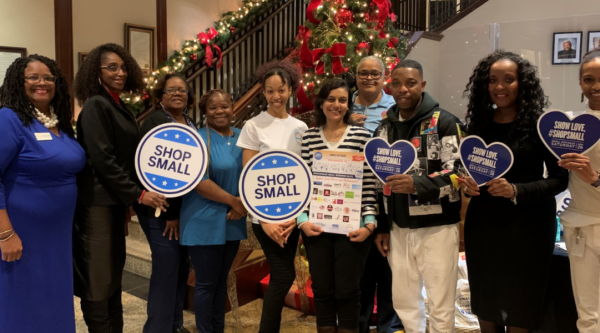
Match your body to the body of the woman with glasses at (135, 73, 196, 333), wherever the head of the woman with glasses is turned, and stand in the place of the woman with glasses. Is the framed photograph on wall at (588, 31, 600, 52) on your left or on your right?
on your left

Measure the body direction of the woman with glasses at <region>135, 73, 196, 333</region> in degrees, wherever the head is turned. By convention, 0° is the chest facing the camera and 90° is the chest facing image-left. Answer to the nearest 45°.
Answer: approximately 315°

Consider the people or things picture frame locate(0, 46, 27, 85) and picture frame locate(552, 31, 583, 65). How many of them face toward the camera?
2

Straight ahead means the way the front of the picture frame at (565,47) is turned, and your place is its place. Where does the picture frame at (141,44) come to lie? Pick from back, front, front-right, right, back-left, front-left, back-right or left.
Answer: right

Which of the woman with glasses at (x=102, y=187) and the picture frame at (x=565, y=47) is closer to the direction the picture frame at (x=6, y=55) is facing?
the woman with glasses

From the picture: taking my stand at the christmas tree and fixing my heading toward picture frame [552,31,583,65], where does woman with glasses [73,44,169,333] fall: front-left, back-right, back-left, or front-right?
back-right

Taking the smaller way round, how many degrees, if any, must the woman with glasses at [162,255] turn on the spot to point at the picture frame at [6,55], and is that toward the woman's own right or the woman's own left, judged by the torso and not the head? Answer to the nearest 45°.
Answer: approximately 180°
